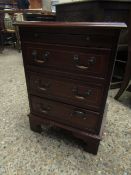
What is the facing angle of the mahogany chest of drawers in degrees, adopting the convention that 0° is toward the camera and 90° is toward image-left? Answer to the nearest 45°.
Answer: approximately 45°
